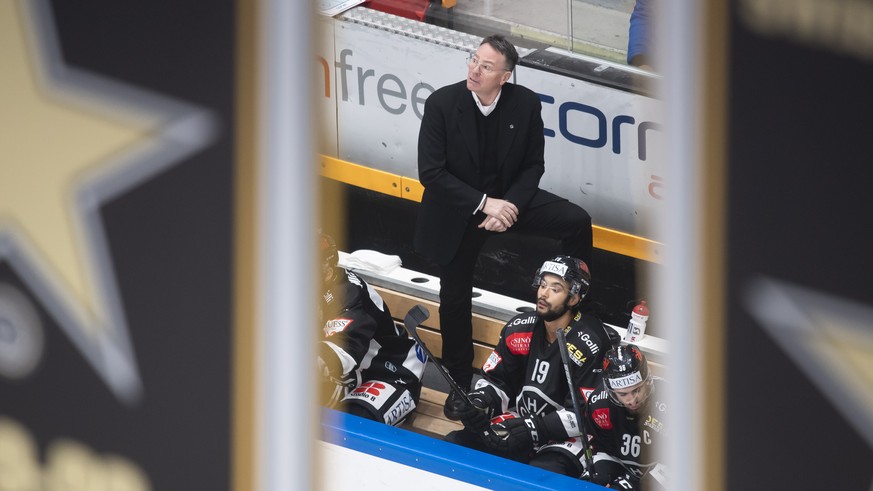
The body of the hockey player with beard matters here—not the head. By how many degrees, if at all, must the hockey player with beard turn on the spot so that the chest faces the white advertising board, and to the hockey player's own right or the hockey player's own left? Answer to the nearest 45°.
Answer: approximately 135° to the hockey player's own right

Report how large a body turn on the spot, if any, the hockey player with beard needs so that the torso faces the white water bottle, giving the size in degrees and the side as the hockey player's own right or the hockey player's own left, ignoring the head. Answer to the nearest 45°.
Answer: approximately 180°

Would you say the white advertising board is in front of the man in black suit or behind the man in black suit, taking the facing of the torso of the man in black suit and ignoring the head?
behind

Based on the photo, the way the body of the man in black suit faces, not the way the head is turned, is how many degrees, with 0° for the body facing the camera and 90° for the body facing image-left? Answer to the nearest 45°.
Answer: approximately 0°

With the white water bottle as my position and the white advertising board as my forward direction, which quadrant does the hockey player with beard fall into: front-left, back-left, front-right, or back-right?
back-left

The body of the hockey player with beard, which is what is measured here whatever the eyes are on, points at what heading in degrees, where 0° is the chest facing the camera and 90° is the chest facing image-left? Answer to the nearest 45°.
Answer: approximately 45°
